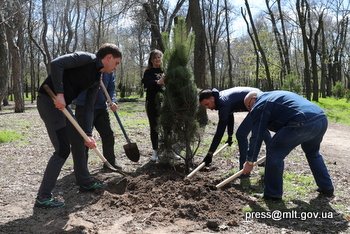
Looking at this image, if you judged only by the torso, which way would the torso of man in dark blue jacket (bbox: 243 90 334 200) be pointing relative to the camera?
to the viewer's left

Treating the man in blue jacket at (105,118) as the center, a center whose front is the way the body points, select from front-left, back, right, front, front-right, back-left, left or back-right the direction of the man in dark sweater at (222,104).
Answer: front-right

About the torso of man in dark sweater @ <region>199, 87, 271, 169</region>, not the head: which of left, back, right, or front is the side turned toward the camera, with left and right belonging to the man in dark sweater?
left

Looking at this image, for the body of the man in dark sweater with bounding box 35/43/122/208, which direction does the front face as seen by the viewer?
to the viewer's right

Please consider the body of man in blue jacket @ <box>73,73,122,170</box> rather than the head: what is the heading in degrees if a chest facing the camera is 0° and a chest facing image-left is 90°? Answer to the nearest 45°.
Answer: approximately 270°

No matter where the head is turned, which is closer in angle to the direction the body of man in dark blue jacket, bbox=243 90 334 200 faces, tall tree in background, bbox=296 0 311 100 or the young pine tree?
the young pine tree

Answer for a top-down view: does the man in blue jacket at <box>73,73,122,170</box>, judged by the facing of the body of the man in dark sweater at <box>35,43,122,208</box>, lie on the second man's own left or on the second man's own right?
on the second man's own left

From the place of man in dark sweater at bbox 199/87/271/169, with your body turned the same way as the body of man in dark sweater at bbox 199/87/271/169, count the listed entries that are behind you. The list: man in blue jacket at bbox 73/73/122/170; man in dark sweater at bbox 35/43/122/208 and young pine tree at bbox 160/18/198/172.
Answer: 0

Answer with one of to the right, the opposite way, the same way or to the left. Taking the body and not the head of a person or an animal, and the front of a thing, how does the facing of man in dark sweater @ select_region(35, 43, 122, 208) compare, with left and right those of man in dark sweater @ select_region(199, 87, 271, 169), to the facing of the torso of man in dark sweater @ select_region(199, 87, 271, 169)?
the opposite way

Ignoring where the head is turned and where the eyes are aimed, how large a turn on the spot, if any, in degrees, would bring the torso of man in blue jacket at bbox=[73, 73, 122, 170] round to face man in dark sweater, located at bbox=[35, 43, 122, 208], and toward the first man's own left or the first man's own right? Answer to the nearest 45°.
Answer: approximately 90° to the first man's own right
